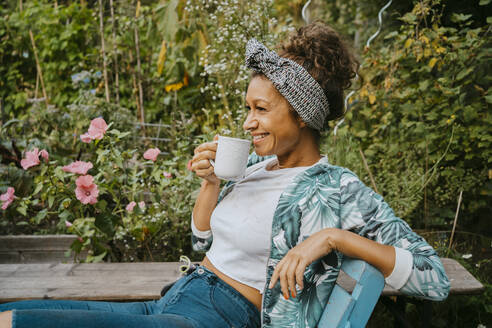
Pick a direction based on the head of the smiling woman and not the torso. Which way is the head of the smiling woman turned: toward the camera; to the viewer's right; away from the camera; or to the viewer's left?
to the viewer's left

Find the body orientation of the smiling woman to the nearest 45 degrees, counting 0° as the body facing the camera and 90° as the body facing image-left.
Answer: approximately 90°
